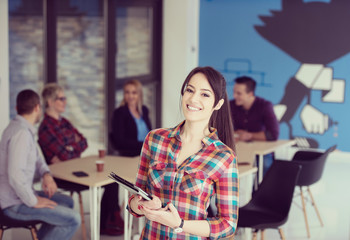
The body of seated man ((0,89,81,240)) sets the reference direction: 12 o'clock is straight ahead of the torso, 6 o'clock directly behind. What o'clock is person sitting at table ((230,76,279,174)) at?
The person sitting at table is roughly at 11 o'clock from the seated man.

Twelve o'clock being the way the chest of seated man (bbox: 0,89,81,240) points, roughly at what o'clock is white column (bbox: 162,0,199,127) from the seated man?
The white column is roughly at 10 o'clock from the seated man.

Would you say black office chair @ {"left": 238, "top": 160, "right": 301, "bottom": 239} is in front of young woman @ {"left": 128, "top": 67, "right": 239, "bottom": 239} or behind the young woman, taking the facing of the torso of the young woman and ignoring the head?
behind

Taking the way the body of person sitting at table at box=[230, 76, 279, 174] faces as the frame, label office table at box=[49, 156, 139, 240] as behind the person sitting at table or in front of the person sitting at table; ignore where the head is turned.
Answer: in front

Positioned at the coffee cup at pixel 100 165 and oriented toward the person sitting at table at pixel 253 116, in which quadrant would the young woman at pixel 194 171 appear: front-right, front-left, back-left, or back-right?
back-right

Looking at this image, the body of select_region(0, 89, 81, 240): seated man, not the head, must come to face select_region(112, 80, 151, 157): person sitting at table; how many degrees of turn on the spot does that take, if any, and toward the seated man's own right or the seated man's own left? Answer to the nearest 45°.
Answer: approximately 45° to the seated man's own left

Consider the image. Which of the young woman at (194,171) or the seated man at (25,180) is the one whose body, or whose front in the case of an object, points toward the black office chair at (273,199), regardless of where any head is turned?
the seated man

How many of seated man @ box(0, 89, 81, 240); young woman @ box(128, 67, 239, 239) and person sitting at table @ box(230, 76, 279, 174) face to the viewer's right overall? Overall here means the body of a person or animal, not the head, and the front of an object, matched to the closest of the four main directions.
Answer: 1

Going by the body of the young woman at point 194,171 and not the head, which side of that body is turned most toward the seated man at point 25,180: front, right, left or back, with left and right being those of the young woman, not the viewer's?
right

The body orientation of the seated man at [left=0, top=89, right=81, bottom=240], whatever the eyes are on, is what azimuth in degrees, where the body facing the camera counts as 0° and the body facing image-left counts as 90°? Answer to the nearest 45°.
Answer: approximately 270°

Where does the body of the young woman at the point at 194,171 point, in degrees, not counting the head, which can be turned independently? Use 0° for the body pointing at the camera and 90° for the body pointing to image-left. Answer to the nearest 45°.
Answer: approximately 45°

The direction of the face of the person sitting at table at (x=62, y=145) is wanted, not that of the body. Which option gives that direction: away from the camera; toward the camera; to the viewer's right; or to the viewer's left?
to the viewer's right

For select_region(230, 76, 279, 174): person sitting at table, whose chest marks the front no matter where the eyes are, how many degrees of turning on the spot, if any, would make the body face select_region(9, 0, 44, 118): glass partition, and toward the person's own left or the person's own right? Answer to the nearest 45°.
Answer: approximately 45° to the person's own right
